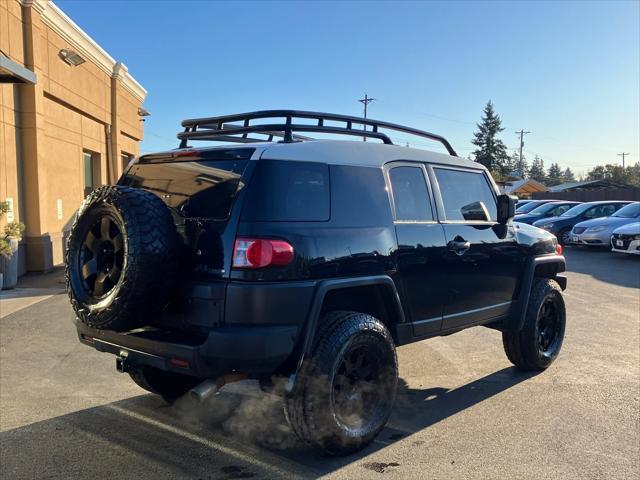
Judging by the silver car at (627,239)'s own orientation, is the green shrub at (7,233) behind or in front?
in front

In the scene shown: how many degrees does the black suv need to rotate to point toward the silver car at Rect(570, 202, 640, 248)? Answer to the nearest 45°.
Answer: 0° — it already faces it

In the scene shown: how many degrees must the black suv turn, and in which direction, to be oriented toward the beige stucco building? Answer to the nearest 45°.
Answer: approximately 90° to its left

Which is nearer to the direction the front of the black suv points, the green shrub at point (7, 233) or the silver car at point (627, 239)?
the silver car

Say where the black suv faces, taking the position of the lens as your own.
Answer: facing away from the viewer and to the right of the viewer

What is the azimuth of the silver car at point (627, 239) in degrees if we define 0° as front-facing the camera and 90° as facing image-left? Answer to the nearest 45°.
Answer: approximately 45°

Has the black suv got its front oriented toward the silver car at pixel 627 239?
yes

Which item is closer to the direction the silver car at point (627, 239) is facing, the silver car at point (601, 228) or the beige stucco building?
the beige stucco building

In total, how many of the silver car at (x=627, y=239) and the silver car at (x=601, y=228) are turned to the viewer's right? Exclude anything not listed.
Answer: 0

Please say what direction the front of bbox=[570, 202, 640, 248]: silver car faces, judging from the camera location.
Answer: facing the viewer and to the left of the viewer

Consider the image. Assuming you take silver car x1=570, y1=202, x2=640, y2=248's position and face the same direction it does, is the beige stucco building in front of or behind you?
in front

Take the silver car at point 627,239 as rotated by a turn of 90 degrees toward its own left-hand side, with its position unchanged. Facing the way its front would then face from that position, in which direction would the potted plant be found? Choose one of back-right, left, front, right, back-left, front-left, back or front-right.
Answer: right

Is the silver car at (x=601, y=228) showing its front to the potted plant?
yes
